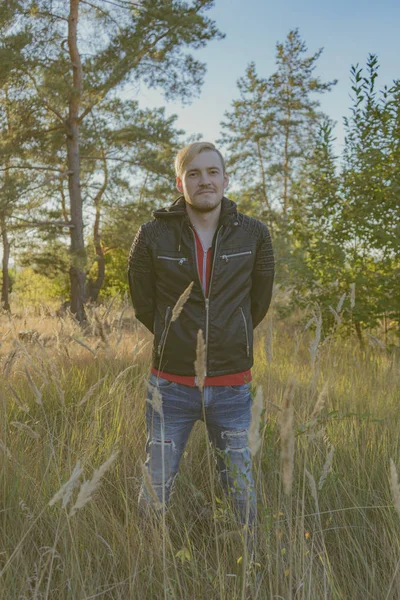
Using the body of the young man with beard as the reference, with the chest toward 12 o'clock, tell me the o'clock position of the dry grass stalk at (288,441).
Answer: The dry grass stalk is roughly at 12 o'clock from the young man with beard.

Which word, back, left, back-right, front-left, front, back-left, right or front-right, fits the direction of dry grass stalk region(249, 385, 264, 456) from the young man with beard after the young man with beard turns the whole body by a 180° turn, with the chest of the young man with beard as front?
back

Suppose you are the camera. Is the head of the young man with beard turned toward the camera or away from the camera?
toward the camera

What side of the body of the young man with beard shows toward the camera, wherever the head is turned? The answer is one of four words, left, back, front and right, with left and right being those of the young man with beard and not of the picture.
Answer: front
